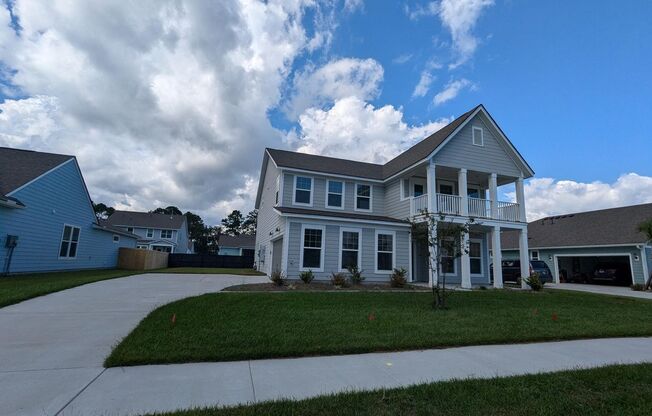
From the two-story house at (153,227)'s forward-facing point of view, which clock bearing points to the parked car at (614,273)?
The parked car is roughly at 11 o'clock from the two-story house.

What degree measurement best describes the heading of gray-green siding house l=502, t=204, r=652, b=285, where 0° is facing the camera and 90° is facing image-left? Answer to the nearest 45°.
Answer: approximately 0°

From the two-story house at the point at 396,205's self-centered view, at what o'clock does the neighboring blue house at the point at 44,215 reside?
The neighboring blue house is roughly at 4 o'clock from the two-story house.

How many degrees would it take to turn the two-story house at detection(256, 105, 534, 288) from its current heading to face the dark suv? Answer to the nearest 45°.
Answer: approximately 90° to its left

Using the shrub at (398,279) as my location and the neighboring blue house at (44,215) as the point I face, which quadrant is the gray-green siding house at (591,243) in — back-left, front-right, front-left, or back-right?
back-right

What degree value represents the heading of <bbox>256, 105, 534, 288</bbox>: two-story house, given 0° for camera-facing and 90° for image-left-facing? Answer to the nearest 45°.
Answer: approximately 315°

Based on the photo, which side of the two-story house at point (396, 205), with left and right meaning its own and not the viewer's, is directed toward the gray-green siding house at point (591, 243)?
left

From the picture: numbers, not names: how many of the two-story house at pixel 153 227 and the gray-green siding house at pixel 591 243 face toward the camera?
2

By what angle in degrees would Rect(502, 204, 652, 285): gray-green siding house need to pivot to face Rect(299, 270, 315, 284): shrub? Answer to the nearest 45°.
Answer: approximately 45° to its right

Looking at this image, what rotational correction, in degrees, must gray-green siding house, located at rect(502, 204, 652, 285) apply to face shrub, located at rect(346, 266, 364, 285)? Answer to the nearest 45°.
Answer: approximately 45° to its right

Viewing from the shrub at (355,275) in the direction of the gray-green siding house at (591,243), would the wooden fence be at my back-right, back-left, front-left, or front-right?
back-left
